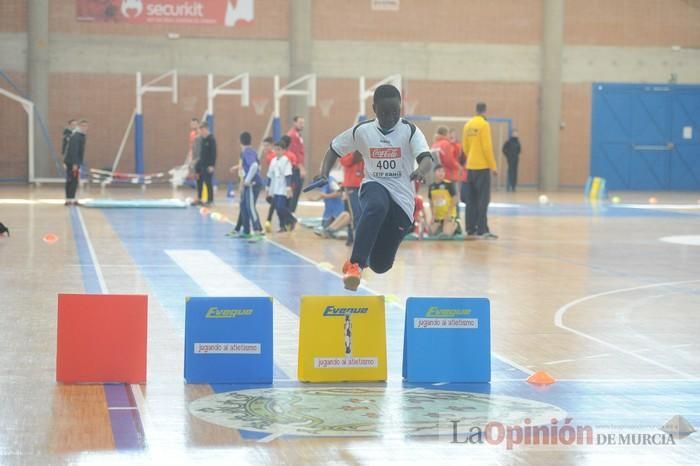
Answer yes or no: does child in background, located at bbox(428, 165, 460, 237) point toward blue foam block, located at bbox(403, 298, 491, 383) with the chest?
yes

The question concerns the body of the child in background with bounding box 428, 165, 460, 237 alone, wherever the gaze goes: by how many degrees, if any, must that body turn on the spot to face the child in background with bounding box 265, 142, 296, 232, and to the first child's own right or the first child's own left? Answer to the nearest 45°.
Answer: approximately 90° to the first child's own right

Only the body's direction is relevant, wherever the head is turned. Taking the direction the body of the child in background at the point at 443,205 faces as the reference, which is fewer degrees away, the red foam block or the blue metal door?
the red foam block

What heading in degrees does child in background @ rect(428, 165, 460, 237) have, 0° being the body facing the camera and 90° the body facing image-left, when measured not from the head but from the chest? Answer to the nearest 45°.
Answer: approximately 0°

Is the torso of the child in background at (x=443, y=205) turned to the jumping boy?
yes

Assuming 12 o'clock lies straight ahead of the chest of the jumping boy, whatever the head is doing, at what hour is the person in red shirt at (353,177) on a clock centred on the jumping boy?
The person in red shirt is roughly at 6 o'clock from the jumping boy.

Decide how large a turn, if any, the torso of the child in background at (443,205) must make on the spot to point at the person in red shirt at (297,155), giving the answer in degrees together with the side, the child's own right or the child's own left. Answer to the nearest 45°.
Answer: approximately 135° to the child's own right

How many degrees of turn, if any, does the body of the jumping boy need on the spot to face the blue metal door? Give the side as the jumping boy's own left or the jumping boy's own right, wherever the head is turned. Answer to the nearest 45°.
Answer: approximately 180°

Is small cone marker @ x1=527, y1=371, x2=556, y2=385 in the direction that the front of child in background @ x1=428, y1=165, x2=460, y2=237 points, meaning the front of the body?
yes
